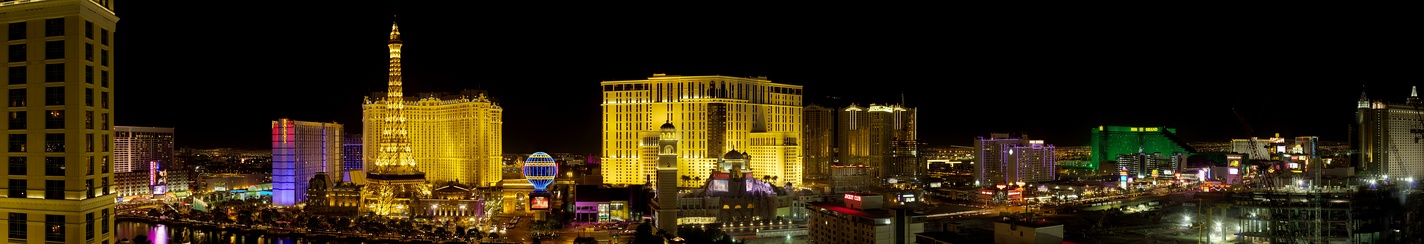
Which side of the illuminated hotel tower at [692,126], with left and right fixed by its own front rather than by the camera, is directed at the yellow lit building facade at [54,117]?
front

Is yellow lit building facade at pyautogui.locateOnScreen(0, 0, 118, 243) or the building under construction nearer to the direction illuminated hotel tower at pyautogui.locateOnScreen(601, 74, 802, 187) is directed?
the yellow lit building facade

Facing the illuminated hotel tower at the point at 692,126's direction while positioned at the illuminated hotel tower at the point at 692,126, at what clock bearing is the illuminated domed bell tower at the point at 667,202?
the illuminated domed bell tower at the point at 667,202 is roughly at 12 o'clock from the illuminated hotel tower at the point at 692,126.

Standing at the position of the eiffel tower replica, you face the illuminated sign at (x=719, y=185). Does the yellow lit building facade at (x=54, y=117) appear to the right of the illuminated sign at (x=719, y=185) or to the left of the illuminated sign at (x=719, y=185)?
right

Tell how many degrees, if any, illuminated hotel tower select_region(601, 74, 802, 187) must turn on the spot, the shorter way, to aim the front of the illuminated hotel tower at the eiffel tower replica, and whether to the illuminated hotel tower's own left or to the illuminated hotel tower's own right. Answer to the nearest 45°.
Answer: approximately 90° to the illuminated hotel tower's own right

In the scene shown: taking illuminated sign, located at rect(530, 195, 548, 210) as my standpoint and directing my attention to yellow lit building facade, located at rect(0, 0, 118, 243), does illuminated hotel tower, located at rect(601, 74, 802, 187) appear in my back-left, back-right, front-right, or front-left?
back-left

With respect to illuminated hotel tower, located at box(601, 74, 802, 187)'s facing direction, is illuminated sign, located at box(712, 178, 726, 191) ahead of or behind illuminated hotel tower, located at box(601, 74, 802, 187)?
ahead

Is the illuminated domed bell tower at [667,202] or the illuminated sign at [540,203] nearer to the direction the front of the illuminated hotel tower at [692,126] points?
the illuminated domed bell tower

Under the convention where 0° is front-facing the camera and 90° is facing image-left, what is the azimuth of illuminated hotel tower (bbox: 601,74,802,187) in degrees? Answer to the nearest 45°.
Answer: approximately 0°

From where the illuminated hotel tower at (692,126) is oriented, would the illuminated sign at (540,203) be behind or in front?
in front
